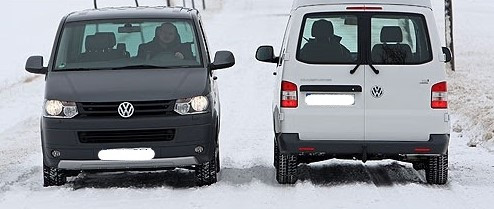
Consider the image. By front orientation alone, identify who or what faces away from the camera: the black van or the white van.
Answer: the white van

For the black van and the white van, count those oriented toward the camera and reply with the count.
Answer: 1

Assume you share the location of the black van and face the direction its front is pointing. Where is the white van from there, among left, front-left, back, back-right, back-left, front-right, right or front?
left

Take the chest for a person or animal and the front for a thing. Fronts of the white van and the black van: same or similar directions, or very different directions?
very different directions

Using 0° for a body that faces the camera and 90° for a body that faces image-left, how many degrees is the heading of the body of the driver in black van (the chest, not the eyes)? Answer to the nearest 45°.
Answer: approximately 0°

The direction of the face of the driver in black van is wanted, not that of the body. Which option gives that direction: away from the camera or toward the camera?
toward the camera

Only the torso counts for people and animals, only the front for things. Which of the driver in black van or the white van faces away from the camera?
the white van

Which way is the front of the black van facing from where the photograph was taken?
facing the viewer

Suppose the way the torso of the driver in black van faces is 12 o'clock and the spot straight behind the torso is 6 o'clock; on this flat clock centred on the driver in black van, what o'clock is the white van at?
The white van is roughly at 10 o'clock from the driver in black van.

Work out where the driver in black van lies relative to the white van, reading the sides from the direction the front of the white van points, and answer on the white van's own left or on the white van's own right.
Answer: on the white van's own left

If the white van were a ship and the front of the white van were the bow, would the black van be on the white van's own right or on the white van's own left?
on the white van's own left

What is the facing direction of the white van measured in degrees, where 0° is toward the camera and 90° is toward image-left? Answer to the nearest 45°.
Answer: approximately 180°
